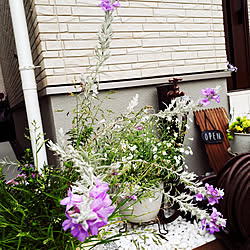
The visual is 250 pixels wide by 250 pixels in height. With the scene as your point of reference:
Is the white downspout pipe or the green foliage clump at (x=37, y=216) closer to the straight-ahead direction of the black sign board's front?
the green foliage clump

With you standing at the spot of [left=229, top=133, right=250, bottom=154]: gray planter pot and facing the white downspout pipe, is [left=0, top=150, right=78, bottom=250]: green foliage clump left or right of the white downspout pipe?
left

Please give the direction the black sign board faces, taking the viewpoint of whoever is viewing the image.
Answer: facing the viewer

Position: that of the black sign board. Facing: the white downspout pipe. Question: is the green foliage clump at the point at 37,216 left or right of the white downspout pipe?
left

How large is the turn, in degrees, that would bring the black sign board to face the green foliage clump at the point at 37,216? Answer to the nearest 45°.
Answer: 0° — it already faces it

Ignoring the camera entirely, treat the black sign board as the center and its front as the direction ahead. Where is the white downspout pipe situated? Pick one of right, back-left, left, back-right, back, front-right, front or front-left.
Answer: front-right
